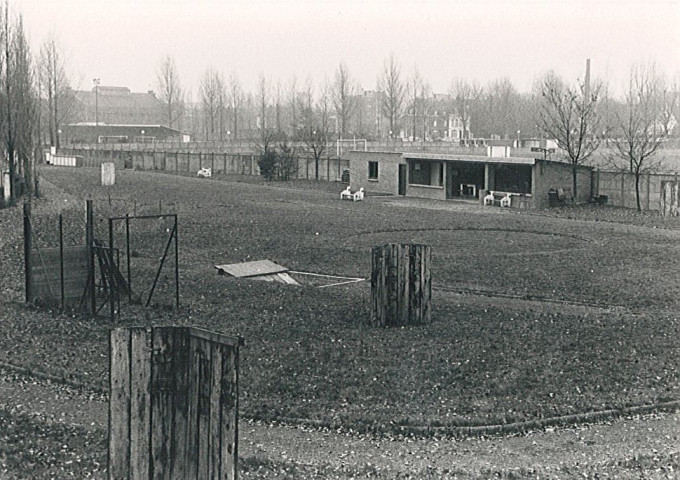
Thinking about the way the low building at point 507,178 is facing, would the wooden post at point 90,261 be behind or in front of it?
in front

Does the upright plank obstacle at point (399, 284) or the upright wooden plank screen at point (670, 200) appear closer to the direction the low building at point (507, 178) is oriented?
the upright plank obstacle

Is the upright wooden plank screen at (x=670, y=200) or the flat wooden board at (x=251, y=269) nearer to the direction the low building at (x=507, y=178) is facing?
the flat wooden board

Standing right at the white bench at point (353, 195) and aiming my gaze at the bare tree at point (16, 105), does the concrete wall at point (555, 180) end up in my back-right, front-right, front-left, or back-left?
back-left

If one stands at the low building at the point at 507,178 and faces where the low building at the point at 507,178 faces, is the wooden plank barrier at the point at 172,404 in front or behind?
in front

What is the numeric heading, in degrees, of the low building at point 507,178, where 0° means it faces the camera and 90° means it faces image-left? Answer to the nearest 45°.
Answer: approximately 45°

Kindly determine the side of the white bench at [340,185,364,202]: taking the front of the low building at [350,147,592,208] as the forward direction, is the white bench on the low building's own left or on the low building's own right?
on the low building's own right

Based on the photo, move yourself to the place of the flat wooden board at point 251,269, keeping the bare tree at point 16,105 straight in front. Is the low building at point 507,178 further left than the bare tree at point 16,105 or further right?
right
